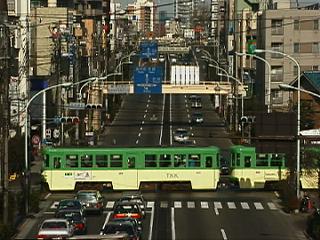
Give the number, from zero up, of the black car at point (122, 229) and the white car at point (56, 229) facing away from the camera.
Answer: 2

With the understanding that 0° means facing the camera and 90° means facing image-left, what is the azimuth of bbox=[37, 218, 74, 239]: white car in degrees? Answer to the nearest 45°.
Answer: approximately 180°

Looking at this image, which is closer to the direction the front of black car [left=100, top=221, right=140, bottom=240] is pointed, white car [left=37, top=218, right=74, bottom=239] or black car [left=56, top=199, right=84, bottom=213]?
the black car

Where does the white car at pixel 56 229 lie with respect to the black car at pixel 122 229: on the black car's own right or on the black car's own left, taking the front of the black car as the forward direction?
on the black car's own left

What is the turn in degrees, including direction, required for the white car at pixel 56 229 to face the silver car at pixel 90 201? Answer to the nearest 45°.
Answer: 0° — it already faces it

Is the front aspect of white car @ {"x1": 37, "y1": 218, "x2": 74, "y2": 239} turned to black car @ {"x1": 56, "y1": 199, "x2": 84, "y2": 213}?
yes

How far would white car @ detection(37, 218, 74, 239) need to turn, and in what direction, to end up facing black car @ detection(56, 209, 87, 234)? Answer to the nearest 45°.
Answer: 0° — it already faces it

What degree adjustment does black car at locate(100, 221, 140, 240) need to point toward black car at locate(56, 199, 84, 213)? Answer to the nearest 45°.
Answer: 0° — it already faces it

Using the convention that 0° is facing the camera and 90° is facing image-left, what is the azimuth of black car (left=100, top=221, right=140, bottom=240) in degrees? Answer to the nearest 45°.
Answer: approximately 180°
